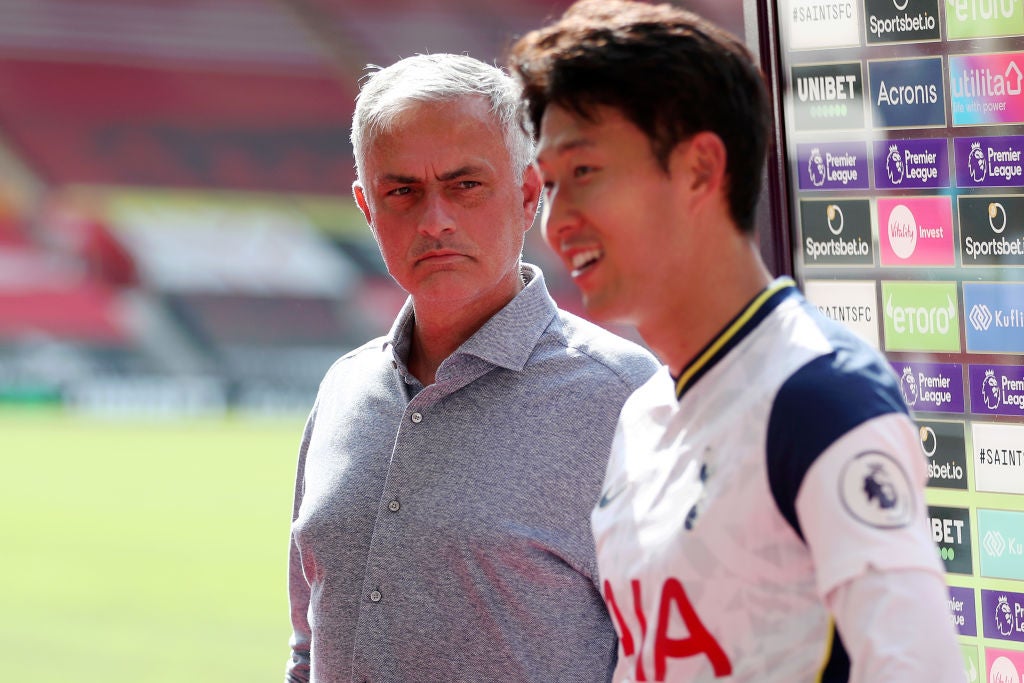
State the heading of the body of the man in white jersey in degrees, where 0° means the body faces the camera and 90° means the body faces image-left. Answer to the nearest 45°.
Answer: approximately 45°
